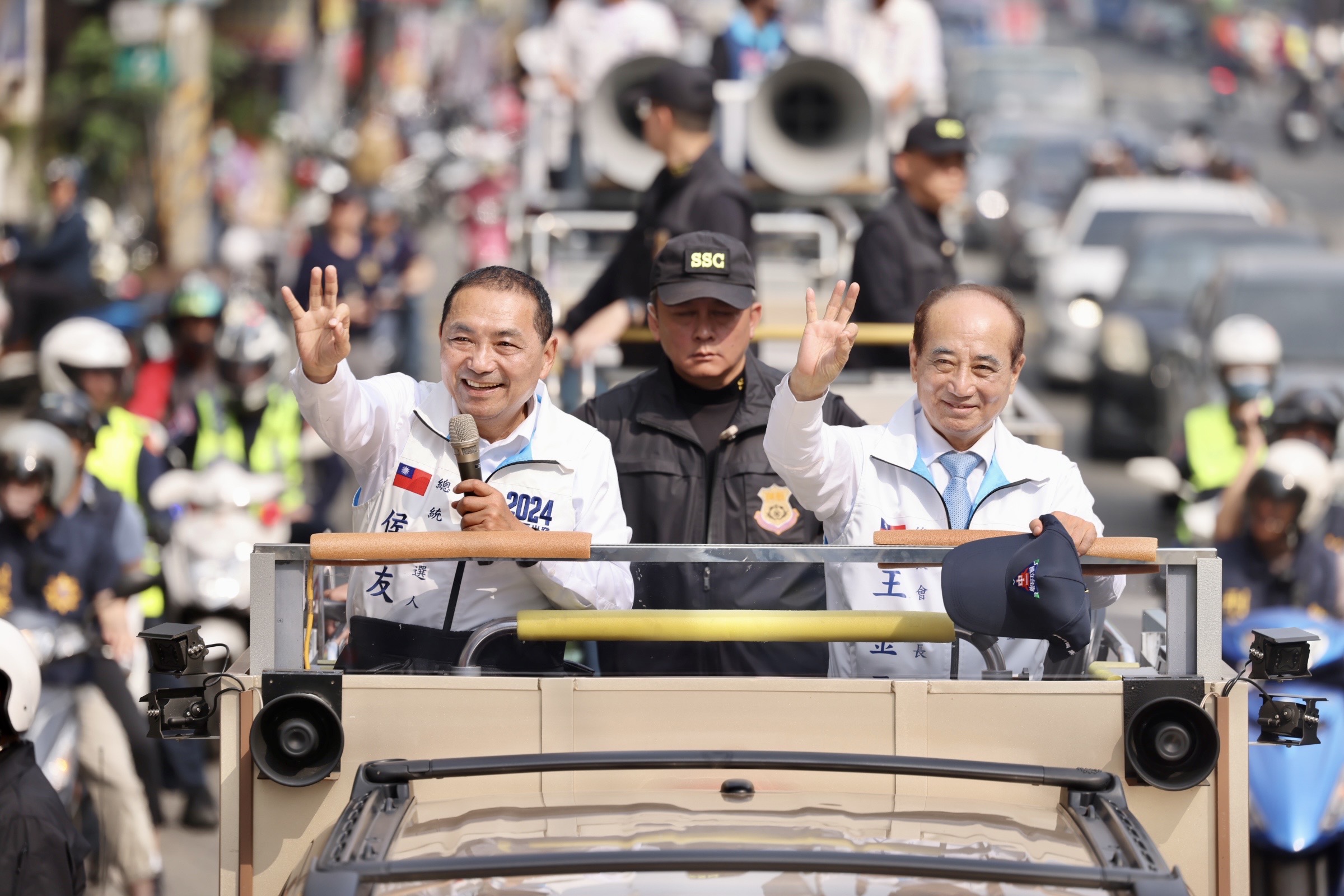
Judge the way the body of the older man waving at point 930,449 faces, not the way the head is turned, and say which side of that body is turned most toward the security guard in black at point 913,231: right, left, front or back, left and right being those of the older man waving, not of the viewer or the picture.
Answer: back

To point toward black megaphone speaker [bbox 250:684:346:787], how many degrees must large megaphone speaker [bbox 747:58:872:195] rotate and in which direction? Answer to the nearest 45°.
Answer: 0° — it already faces it

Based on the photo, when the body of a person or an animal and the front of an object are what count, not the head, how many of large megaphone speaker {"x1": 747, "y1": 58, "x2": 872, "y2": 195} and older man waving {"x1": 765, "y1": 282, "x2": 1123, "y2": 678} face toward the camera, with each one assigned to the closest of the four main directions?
2

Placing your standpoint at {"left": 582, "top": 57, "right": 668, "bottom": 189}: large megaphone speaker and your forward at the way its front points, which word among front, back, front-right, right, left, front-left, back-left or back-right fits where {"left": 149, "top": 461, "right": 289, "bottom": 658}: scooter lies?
front-right

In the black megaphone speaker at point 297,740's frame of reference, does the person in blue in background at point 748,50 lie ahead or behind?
behind

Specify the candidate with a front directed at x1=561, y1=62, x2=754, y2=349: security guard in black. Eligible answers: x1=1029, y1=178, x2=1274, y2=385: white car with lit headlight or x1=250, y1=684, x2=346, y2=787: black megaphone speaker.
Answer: the white car with lit headlight

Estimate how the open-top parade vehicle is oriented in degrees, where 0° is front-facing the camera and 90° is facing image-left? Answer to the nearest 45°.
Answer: approximately 0°
